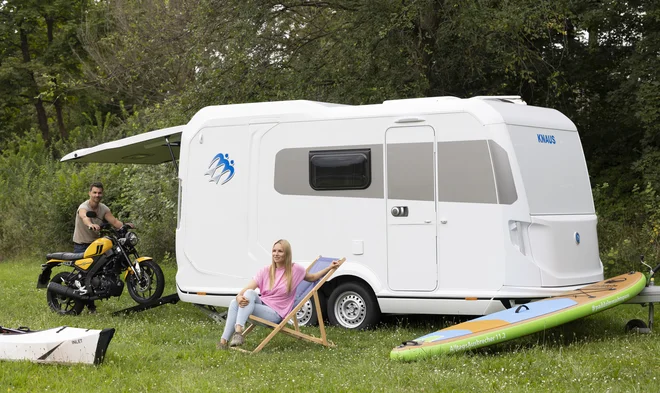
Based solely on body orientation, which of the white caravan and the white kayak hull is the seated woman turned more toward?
the white kayak hull

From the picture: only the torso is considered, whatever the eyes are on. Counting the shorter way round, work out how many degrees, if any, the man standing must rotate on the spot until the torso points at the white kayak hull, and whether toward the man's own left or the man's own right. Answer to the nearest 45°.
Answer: approximately 45° to the man's own right

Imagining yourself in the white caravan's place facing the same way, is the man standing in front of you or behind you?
behind

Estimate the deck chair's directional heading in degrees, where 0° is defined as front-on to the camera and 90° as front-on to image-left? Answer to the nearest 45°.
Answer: approximately 45°

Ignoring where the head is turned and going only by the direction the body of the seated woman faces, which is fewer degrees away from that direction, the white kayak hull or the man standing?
the white kayak hull
